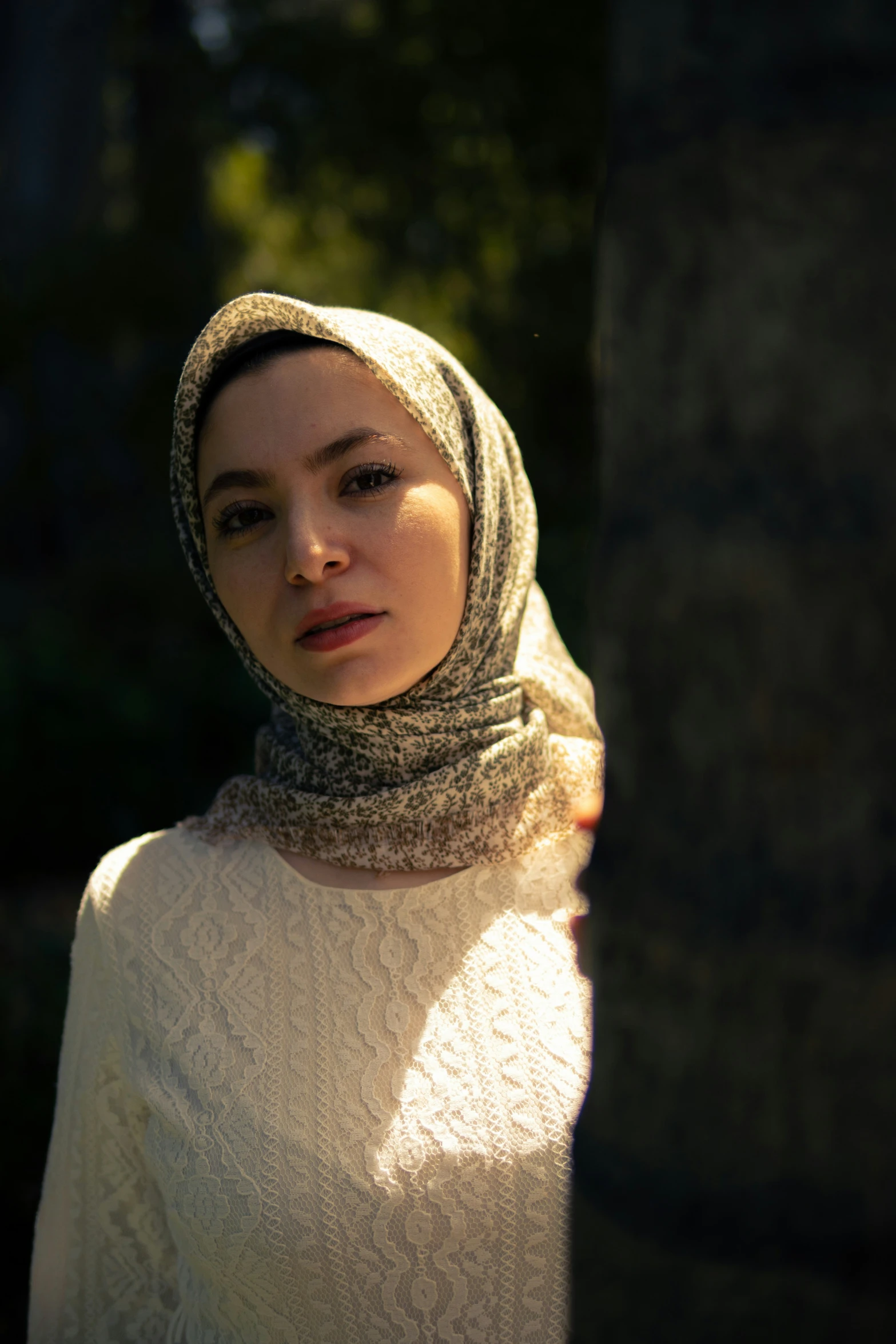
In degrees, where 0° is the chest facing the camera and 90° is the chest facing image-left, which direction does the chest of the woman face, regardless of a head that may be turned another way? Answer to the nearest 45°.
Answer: approximately 0°
